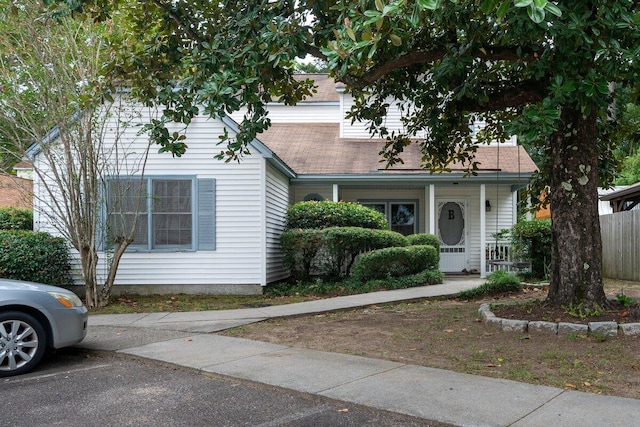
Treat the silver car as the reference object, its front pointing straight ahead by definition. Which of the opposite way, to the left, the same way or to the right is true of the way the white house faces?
to the right

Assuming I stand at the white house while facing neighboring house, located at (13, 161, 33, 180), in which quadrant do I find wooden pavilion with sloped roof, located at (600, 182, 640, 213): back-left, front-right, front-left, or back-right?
back-right

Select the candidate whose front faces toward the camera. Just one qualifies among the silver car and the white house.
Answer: the white house

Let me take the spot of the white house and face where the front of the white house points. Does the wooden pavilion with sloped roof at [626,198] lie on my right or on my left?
on my left

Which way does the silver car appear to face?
to the viewer's right

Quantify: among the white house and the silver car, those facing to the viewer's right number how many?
1

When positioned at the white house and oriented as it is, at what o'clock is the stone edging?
The stone edging is roughly at 11 o'clock from the white house.

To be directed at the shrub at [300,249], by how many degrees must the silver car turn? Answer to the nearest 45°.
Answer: approximately 45° to its left

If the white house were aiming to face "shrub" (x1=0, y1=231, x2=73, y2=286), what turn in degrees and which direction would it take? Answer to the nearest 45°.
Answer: approximately 90° to its right

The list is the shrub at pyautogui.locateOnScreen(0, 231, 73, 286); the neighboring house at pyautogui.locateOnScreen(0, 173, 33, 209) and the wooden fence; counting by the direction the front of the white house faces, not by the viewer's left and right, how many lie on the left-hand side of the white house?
1

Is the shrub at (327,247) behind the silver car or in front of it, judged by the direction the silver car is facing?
in front

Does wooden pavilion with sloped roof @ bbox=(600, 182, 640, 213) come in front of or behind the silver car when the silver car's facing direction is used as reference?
in front

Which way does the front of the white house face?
toward the camera

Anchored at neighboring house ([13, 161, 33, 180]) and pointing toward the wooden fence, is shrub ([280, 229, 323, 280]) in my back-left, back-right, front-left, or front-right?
front-right

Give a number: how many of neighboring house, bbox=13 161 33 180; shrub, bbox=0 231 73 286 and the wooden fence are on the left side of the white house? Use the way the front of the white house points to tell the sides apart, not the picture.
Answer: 1

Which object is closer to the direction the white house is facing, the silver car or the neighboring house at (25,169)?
the silver car

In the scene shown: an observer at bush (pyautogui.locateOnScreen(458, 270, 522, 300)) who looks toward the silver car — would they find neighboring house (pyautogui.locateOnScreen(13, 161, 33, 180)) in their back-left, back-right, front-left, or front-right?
front-right

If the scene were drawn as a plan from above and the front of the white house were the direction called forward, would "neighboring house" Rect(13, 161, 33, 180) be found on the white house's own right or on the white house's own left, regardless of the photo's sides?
on the white house's own right

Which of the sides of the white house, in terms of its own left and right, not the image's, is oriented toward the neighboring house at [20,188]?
right

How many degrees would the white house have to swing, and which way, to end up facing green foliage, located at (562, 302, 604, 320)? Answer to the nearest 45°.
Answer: approximately 45° to its left
